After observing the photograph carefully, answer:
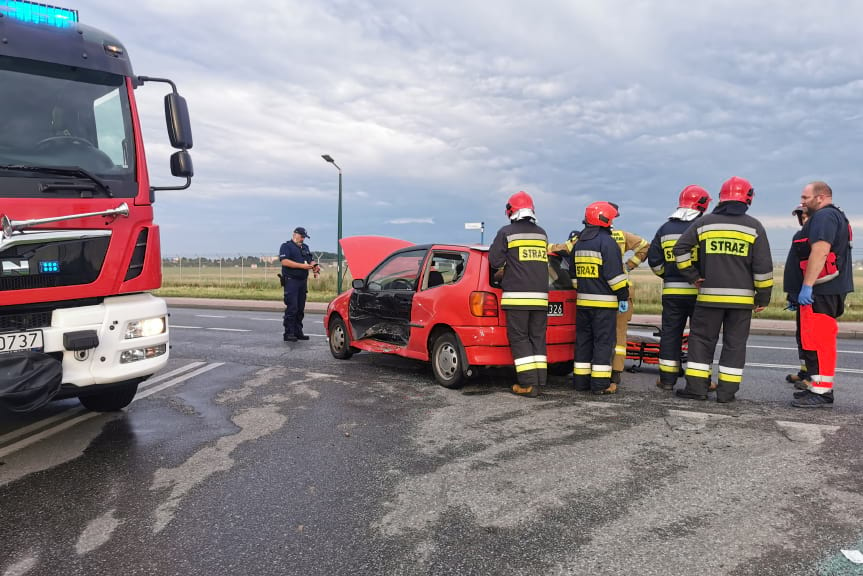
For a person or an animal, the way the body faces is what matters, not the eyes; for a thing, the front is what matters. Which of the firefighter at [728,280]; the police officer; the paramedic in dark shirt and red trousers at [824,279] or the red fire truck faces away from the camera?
the firefighter

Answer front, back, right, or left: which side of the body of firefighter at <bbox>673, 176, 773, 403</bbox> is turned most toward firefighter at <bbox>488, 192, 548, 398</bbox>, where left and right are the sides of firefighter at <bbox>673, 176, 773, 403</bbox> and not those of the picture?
left

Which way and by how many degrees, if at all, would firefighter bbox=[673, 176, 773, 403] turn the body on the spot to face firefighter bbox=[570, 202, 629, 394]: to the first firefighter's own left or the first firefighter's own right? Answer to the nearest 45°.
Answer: approximately 90° to the first firefighter's own left

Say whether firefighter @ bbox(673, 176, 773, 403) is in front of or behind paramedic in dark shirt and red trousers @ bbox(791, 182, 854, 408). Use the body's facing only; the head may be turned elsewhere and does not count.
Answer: in front

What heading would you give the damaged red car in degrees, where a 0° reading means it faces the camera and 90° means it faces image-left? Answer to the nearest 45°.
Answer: approximately 135°

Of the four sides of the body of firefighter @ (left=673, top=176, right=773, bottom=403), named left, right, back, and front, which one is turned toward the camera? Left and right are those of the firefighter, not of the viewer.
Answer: back

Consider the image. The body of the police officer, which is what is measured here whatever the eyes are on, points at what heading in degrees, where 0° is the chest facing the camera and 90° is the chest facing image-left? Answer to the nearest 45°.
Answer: approximately 315°

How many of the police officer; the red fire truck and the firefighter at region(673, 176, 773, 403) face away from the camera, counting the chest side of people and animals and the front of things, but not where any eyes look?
1

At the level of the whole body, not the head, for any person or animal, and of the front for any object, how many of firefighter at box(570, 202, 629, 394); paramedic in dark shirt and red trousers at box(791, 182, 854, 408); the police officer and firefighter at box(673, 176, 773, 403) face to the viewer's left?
1

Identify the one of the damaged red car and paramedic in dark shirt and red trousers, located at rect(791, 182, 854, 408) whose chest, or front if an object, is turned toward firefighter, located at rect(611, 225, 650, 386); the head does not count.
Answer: the paramedic in dark shirt and red trousers

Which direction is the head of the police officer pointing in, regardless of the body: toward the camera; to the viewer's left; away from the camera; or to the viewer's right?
to the viewer's right

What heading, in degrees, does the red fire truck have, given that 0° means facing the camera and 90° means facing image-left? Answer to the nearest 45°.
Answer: approximately 315°

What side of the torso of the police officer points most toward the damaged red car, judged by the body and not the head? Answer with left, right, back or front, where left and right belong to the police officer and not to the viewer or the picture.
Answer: front

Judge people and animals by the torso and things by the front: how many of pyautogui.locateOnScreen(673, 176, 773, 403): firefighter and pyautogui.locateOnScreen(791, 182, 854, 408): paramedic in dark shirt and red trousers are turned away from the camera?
1

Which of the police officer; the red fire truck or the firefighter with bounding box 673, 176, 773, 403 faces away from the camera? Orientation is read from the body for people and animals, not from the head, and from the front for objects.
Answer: the firefighter

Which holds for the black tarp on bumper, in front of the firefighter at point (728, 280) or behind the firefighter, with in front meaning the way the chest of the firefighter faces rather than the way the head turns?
behind

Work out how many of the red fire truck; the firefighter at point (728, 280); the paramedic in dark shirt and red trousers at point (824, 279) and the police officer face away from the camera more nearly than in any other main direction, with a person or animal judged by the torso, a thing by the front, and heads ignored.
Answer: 1

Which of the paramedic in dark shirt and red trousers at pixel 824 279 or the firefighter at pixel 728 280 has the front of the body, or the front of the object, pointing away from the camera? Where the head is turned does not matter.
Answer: the firefighter

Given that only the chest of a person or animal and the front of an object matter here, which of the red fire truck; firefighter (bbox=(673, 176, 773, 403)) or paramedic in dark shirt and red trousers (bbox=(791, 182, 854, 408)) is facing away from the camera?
the firefighter

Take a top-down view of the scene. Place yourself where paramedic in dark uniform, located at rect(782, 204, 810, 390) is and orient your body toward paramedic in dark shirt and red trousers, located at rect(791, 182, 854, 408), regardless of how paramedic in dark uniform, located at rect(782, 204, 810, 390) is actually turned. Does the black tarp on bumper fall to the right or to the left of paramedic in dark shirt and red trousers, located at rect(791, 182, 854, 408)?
right
